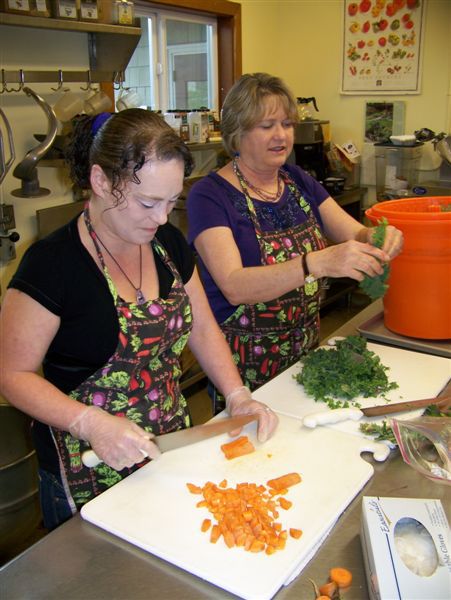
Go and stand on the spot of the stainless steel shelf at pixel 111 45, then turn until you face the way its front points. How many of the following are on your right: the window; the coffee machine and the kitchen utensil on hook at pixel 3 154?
1

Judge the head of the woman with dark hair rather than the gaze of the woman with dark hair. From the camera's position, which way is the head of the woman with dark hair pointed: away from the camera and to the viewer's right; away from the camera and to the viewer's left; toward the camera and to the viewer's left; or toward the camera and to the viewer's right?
toward the camera and to the viewer's right

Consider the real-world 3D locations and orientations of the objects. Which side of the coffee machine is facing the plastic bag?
front

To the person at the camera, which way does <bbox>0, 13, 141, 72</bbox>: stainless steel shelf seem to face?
facing the viewer and to the right of the viewer

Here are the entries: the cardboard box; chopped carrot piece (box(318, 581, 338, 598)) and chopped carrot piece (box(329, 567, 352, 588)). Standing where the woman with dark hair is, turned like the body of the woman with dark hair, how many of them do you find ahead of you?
3

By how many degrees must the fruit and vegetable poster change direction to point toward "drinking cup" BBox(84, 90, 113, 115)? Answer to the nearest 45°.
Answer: approximately 45° to its right

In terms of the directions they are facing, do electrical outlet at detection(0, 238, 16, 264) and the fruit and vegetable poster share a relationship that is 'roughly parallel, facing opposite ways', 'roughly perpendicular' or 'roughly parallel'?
roughly perpendicular

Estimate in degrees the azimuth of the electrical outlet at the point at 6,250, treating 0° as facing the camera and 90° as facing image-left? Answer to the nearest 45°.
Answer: approximately 315°

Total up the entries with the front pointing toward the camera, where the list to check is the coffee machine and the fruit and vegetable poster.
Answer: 2

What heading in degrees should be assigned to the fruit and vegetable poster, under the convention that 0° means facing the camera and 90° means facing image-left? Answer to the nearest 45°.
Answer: approximately 0°
